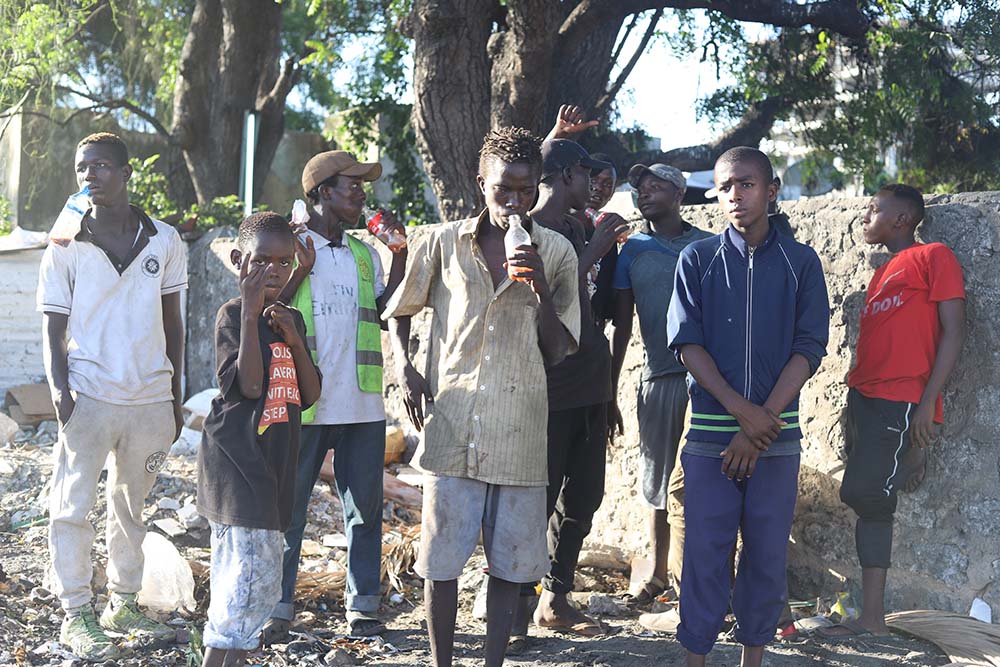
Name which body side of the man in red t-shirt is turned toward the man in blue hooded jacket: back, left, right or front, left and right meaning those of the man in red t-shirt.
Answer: front

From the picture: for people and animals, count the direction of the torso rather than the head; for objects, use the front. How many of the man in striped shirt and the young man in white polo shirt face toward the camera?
2

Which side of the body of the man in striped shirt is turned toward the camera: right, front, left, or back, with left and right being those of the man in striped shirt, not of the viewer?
front

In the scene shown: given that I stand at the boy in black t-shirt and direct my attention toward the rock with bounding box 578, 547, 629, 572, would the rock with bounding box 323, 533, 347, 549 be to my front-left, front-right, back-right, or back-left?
front-left

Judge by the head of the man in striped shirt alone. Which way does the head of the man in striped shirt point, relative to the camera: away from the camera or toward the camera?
toward the camera

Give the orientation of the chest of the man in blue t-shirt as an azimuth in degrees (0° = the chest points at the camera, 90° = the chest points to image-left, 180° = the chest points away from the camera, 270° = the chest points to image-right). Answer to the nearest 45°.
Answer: approximately 45°

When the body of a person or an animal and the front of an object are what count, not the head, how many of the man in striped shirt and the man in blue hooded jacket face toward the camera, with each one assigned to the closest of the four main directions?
2

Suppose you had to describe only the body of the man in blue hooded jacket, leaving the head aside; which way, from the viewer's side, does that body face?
toward the camera

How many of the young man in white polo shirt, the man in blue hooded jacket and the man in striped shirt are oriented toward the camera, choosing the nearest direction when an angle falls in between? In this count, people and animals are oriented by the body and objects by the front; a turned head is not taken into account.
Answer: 3

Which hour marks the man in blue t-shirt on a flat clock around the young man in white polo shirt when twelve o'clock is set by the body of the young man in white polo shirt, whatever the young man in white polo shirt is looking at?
The man in blue t-shirt is roughly at 9 o'clock from the young man in white polo shirt.

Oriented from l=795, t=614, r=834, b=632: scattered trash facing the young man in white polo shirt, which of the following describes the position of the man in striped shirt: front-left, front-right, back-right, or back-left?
front-left

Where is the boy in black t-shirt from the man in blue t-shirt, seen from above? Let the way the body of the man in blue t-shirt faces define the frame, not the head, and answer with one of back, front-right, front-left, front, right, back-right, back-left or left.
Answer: front

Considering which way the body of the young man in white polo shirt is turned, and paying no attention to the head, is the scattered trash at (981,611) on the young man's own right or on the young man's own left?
on the young man's own left
